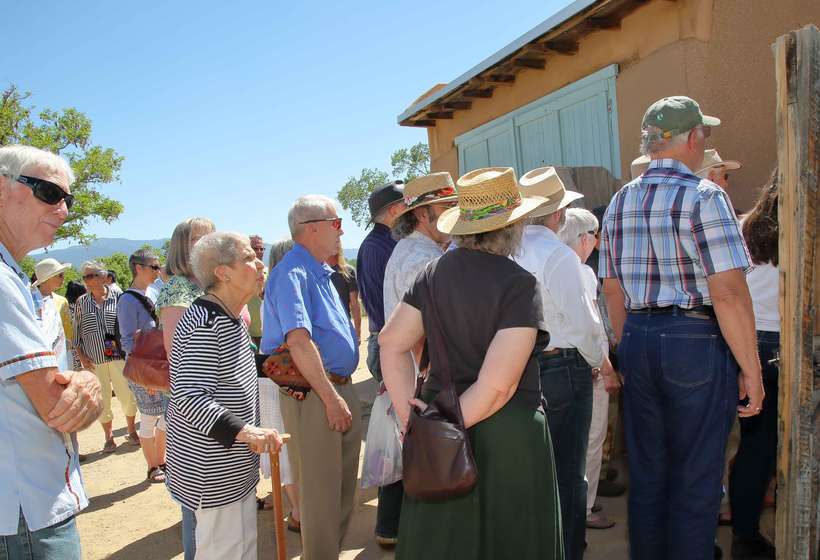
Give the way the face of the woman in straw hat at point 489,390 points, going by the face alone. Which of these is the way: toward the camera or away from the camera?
away from the camera

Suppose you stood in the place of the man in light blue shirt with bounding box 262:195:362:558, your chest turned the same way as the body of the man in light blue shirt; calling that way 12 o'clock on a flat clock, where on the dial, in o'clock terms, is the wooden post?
The wooden post is roughly at 1 o'clock from the man in light blue shirt.

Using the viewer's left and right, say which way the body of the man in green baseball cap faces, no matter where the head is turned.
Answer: facing away from the viewer and to the right of the viewer

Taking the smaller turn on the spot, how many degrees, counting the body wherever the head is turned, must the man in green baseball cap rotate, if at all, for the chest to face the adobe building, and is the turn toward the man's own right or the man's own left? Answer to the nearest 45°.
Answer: approximately 45° to the man's own left

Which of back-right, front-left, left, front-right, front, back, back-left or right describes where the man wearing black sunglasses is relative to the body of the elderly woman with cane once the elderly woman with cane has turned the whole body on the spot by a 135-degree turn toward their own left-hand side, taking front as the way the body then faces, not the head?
left

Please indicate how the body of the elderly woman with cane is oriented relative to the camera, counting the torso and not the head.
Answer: to the viewer's right

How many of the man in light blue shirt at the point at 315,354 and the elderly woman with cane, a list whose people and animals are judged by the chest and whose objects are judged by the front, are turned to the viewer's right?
2

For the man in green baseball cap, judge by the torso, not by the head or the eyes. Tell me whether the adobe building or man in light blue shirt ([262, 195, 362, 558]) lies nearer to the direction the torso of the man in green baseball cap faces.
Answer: the adobe building

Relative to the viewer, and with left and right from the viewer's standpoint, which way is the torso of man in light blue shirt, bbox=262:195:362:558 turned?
facing to the right of the viewer
